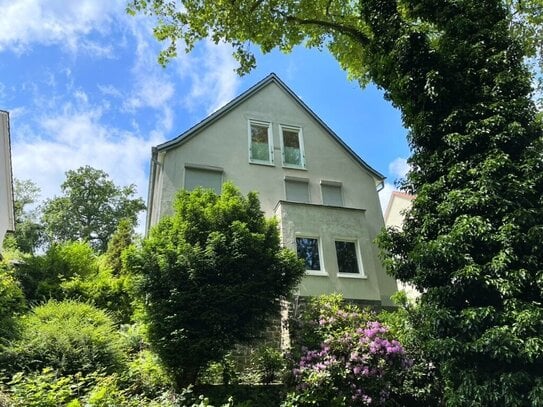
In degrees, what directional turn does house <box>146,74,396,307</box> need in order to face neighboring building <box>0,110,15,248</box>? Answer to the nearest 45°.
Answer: approximately 90° to its right

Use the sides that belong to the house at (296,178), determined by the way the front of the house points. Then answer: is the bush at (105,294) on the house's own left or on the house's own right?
on the house's own right

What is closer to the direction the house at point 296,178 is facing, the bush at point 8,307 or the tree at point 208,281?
the tree

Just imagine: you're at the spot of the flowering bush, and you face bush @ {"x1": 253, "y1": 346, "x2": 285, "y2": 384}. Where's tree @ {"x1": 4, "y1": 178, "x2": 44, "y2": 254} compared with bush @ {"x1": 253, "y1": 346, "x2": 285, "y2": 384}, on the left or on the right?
right

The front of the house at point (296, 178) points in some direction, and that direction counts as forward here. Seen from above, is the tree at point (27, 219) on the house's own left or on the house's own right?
on the house's own right

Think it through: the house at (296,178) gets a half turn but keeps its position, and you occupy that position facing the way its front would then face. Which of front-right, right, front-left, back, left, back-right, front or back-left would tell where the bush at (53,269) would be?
left

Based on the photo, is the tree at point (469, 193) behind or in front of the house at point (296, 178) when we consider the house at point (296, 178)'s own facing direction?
in front

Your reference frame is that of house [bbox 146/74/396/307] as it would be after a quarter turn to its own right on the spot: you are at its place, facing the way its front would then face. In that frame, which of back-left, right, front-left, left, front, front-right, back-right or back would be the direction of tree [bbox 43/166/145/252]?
front-right

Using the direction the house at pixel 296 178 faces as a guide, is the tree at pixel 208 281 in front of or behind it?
in front

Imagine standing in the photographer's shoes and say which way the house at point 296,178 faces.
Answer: facing the viewer
